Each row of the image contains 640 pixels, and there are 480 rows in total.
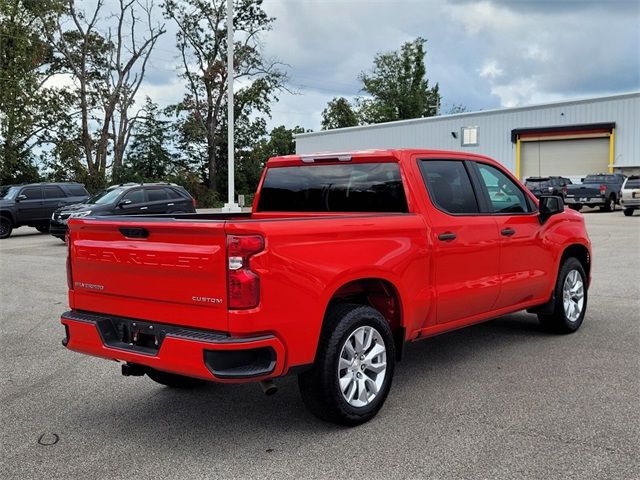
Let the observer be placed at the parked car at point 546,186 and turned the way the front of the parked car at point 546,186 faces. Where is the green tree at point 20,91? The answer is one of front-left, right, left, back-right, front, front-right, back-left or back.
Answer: back-left

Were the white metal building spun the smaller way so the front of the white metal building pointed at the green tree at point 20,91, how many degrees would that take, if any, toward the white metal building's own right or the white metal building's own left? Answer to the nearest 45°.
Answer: approximately 45° to the white metal building's own right

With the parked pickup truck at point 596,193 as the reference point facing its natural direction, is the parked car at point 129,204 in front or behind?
behind

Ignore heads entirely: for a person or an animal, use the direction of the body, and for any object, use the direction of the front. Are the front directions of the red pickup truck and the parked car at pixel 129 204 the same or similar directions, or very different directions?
very different directions

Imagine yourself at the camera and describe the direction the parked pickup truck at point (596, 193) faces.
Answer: facing away from the viewer and to the right of the viewer

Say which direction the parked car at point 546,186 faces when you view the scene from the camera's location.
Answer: facing away from the viewer and to the right of the viewer

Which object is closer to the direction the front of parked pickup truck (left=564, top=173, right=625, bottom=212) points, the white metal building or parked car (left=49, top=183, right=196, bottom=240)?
the white metal building

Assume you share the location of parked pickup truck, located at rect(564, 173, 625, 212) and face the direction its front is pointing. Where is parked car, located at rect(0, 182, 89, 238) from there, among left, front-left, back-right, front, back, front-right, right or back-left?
back

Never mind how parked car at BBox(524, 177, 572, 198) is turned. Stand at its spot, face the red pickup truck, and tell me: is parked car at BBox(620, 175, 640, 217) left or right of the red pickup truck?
left

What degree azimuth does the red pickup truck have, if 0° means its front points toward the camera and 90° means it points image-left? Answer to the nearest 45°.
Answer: approximately 225°
